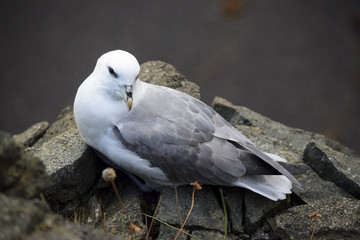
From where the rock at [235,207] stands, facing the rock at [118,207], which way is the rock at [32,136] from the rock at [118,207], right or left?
right

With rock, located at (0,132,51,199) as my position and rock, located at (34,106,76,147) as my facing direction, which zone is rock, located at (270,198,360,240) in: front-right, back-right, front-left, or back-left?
front-right

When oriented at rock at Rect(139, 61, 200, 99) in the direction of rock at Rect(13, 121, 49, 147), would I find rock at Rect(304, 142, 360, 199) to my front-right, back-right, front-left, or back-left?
back-left
